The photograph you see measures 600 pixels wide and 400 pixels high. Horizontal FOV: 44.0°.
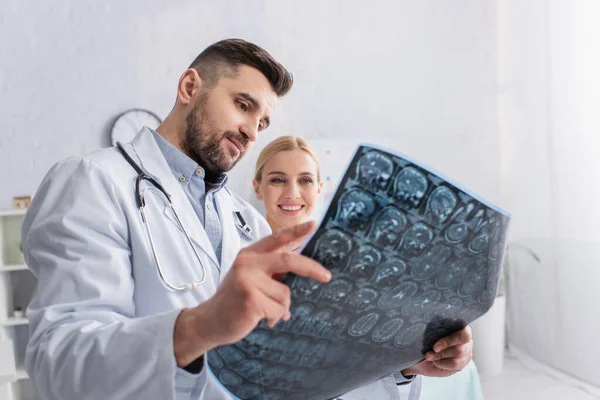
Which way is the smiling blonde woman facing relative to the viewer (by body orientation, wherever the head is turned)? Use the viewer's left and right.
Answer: facing the viewer

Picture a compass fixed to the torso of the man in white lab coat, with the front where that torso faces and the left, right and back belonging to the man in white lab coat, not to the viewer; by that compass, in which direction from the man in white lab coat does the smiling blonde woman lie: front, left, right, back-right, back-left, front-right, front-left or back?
back-left

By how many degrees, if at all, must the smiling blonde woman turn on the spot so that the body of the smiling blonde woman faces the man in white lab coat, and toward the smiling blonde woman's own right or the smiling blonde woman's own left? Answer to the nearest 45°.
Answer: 0° — they already face them

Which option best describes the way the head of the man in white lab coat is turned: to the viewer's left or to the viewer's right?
to the viewer's right

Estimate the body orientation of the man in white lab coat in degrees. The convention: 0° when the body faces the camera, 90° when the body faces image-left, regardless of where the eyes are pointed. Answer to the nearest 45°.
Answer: approximately 315°
